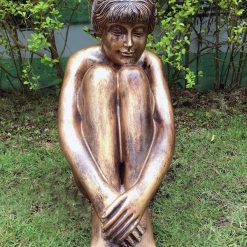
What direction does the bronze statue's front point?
toward the camera
